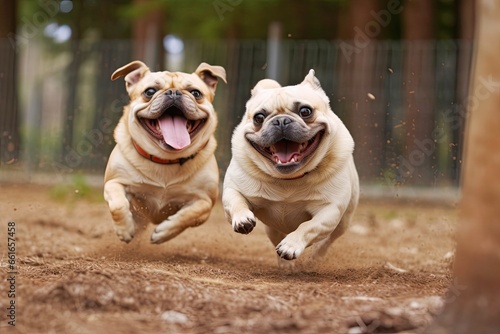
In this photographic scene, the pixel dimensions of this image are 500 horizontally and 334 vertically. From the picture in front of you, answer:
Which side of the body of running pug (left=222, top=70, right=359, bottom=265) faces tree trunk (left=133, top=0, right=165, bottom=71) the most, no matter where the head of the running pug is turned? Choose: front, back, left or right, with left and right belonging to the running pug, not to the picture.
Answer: back

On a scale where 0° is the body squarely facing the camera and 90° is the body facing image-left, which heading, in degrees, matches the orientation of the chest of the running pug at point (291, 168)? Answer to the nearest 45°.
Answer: approximately 0°

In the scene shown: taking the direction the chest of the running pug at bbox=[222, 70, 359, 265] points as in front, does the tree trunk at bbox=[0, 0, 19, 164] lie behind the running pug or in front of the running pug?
behind

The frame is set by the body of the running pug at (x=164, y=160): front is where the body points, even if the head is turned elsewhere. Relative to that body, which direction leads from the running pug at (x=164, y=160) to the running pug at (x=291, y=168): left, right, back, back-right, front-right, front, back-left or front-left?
front-left

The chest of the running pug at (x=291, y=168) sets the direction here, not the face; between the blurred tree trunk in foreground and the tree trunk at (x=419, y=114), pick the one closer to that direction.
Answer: the blurred tree trunk in foreground

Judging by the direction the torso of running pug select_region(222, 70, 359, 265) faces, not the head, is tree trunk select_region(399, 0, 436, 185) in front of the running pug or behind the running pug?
behind

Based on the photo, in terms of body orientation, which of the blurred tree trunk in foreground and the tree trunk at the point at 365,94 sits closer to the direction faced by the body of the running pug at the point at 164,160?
the blurred tree trunk in foreground

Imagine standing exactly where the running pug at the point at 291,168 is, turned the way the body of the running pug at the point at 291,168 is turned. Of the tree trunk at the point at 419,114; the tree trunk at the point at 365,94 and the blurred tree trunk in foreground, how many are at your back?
2

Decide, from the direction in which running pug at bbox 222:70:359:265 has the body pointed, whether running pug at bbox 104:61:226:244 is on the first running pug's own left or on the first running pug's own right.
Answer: on the first running pug's own right

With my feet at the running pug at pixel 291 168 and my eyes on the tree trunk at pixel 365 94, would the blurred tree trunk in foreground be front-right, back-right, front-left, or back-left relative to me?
back-right

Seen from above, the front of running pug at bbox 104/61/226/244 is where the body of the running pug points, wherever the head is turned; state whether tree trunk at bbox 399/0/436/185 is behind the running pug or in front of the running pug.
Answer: behind

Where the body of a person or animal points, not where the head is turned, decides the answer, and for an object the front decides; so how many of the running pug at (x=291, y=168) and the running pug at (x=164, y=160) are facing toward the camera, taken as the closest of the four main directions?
2

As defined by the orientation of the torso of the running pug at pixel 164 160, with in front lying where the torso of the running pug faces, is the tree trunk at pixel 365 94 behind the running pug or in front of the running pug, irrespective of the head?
behind
